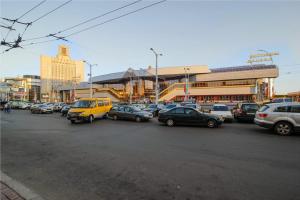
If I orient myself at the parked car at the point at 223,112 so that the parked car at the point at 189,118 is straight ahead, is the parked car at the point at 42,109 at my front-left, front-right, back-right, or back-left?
front-right

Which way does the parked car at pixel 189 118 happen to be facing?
to the viewer's right

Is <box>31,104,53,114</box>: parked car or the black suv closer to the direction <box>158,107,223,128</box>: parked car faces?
the black suv

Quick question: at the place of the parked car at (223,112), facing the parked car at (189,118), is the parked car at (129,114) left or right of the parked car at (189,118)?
right

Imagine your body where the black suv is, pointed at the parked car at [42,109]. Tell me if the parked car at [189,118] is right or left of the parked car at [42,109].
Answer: left

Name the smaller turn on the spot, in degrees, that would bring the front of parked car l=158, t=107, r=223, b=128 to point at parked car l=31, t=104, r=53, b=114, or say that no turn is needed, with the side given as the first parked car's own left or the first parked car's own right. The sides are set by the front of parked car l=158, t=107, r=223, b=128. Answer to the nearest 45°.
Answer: approximately 135° to the first parked car's own left
